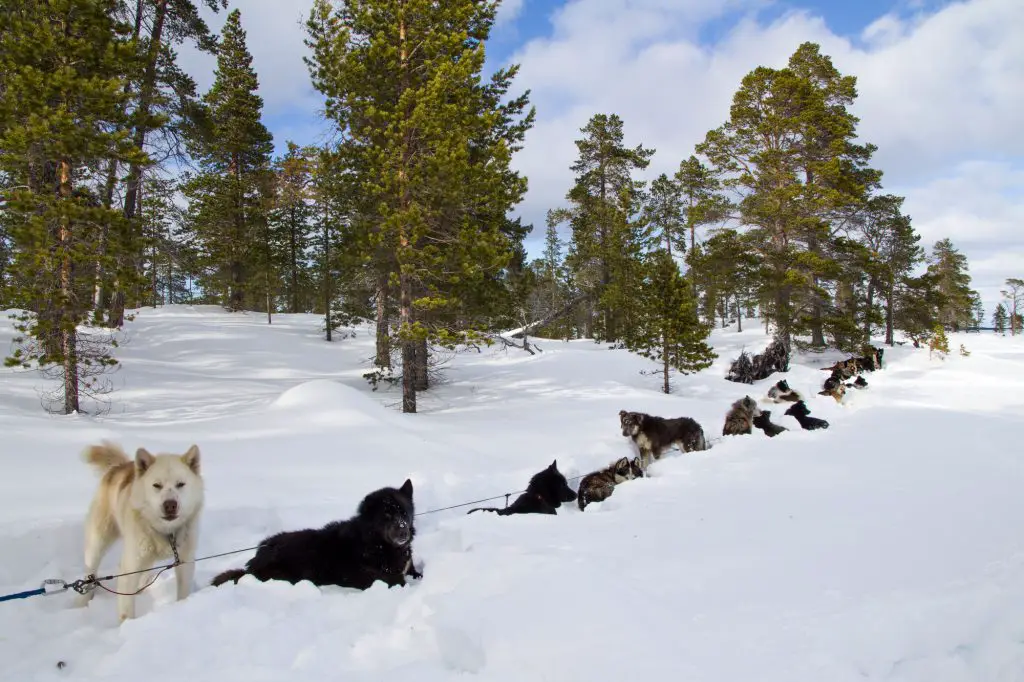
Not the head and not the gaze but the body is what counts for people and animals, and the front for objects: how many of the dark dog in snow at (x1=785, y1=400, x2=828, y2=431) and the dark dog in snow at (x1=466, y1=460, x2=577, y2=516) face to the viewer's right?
1

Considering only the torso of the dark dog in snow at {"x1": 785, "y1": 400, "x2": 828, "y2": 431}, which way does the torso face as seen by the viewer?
to the viewer's left

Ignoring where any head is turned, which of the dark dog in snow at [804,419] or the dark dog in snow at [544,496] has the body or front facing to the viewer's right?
the dark dog in snow at [544,496]

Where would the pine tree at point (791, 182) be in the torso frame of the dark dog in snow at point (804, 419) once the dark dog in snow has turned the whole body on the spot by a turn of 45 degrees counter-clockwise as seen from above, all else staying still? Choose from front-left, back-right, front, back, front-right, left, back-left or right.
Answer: back-right

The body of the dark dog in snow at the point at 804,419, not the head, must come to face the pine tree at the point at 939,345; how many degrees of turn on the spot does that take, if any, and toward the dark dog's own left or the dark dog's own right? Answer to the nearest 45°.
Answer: approximately 90° to the dark dog's own right

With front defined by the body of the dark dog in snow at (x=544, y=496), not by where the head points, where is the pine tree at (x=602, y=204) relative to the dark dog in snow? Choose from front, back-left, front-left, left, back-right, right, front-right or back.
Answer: left

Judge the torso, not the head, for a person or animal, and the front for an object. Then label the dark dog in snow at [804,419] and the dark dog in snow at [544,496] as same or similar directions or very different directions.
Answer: very different directions

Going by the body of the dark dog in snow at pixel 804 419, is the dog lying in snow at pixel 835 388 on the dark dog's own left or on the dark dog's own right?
on the dark dog's own right

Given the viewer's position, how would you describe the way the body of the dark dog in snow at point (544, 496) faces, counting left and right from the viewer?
facing to the right of the viewer

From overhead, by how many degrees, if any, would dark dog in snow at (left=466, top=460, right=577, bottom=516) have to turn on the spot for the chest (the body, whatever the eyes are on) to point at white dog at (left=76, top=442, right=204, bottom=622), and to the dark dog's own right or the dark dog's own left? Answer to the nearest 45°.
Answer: approximately 135° to the dark dog's own right

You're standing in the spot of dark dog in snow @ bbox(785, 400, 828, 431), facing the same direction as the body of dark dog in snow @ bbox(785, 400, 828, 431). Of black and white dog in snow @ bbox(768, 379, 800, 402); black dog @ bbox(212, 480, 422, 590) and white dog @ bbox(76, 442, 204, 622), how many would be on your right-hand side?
1

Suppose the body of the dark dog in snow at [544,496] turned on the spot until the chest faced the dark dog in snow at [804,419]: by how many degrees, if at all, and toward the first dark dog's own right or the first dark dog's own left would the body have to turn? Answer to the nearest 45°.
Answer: approximately 45° to the first dark dog's own left

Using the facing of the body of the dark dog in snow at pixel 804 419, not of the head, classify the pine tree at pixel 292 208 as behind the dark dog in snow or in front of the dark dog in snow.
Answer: in front

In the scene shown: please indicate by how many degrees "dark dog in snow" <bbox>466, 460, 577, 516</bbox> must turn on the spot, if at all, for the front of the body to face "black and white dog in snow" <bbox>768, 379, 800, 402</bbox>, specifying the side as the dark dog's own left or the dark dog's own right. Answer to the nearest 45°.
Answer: approximately 45° to the dark dog's own left
